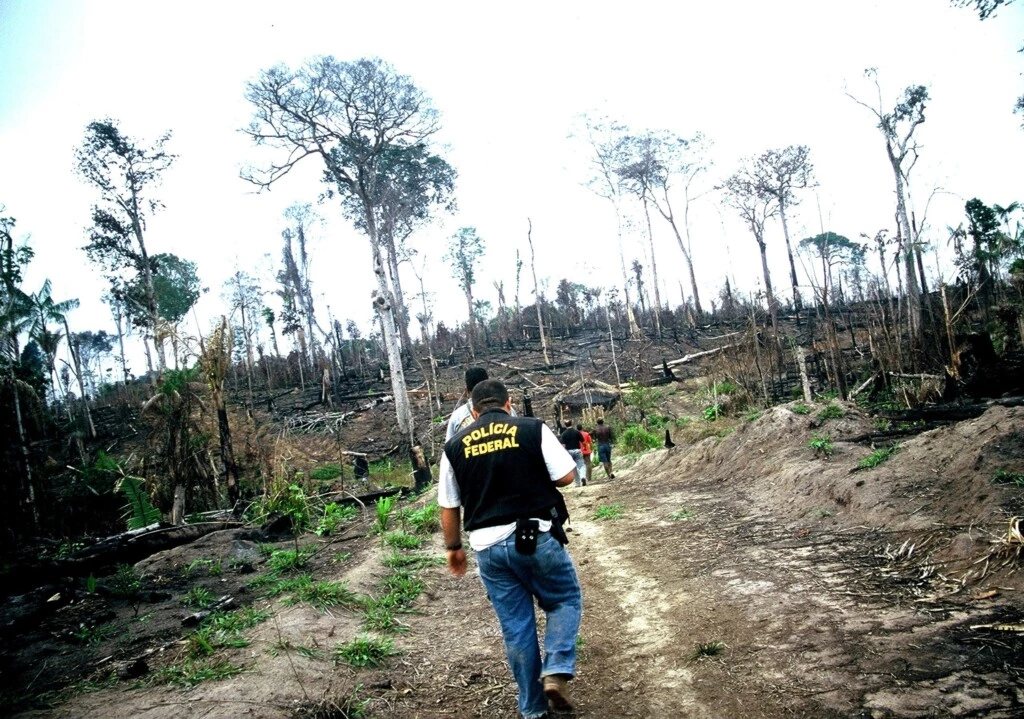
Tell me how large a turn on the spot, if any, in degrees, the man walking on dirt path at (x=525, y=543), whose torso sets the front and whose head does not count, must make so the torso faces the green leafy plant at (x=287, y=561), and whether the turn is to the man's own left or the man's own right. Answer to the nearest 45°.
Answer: approximately 45° to the man's own left

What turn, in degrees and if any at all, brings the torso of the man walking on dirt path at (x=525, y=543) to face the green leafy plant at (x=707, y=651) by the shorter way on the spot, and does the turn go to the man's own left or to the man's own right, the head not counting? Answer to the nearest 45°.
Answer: approximately 45° to the man's own right

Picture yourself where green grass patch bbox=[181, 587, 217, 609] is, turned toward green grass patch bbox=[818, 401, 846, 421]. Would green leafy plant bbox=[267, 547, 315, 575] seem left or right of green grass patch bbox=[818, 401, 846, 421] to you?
left

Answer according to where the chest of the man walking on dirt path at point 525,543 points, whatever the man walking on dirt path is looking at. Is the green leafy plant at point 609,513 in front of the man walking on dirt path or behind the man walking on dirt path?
in front

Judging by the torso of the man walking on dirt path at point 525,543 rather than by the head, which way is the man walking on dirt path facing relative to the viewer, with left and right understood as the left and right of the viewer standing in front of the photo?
facing away from the viewer

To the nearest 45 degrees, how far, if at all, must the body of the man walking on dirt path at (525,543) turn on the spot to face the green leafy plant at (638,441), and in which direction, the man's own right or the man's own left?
0° — they already face it

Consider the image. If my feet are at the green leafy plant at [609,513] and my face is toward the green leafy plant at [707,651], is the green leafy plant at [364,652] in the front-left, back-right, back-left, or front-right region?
front-right

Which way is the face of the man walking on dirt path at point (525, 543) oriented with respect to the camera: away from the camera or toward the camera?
away from the camera

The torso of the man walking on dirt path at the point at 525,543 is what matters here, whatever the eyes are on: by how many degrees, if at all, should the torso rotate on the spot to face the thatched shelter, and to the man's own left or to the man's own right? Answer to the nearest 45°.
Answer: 0° — they already face it
